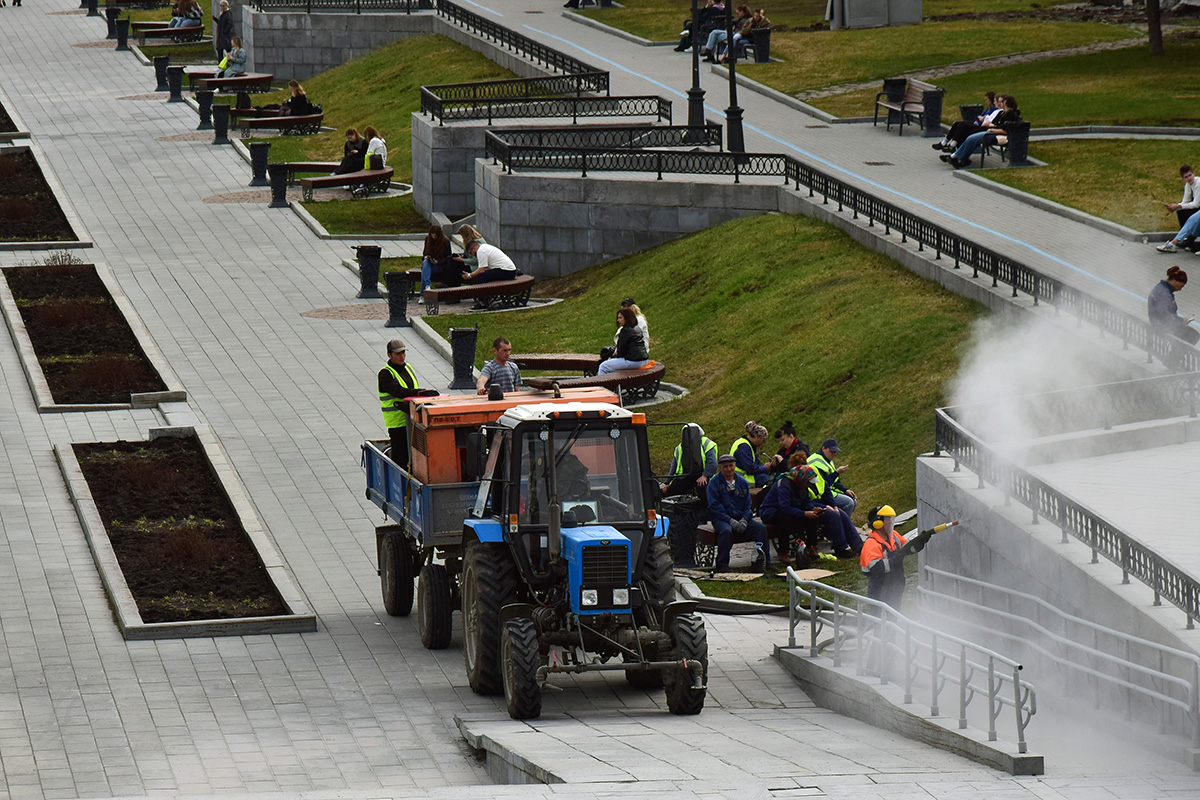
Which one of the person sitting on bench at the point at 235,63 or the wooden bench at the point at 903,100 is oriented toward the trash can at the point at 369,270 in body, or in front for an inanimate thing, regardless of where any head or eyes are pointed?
the wooden bench

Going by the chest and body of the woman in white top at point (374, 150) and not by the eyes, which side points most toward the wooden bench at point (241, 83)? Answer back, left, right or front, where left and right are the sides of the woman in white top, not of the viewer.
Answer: right

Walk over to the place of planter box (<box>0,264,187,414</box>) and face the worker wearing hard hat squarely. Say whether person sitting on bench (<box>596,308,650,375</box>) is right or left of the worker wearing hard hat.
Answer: left

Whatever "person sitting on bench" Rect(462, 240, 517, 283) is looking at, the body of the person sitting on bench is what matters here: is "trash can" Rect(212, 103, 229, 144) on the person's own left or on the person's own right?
on the person's own right

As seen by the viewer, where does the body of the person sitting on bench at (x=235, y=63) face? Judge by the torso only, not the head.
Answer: to the viewer's left

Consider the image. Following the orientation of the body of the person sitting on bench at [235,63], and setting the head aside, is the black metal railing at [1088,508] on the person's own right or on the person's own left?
on the person's own left

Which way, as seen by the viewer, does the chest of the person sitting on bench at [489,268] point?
to the viewer's left

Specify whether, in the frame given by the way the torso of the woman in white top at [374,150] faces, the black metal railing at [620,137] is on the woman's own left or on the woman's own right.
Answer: on the woman's own left

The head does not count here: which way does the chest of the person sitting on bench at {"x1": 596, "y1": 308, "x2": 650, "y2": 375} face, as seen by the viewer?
to the viewer's left
